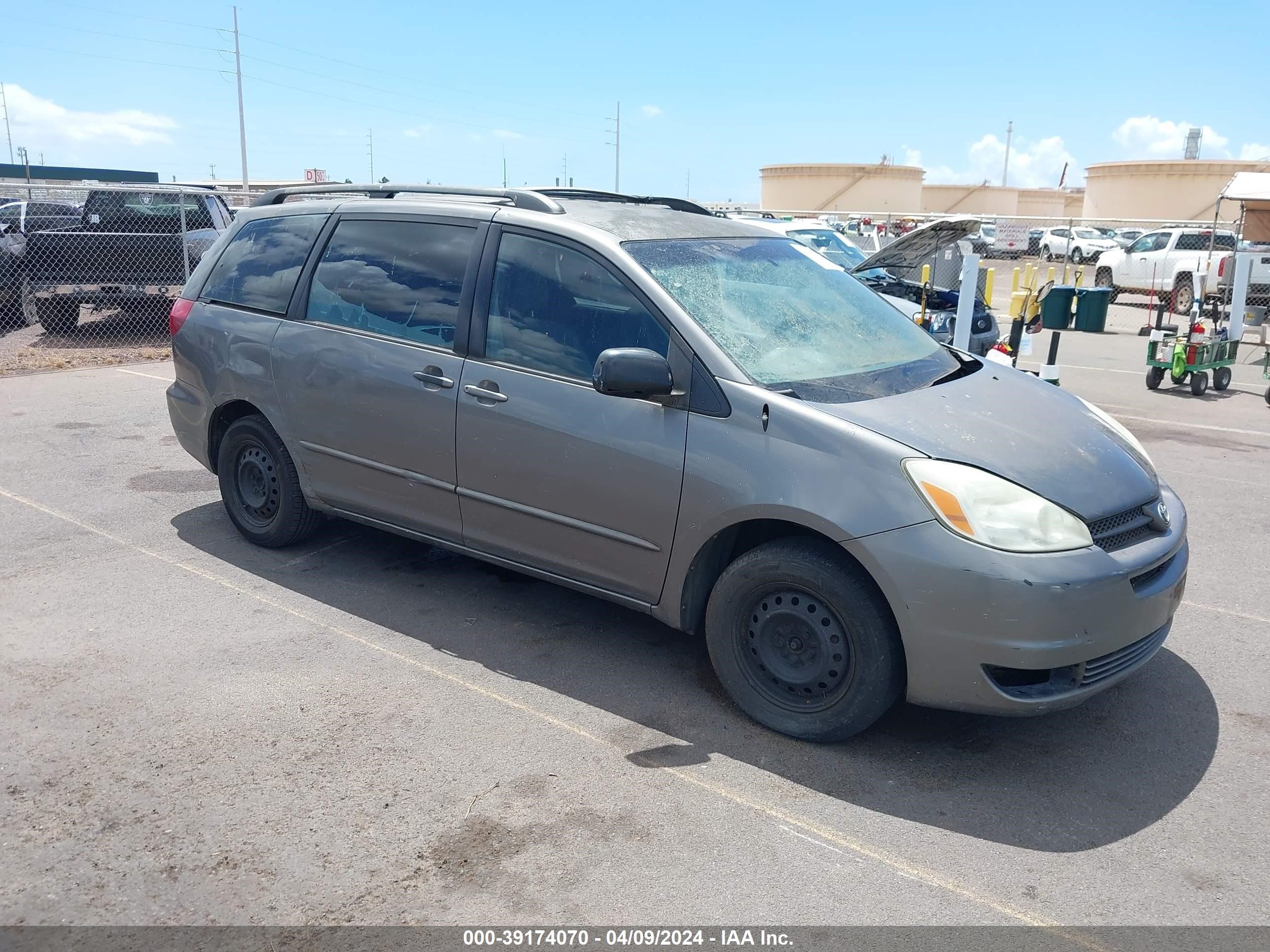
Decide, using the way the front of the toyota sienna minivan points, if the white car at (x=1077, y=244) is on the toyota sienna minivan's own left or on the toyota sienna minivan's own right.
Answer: on the toyota sienna minivan's own left

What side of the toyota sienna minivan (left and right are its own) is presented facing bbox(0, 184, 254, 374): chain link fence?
back

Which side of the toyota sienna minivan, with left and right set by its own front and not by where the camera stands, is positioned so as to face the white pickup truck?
left

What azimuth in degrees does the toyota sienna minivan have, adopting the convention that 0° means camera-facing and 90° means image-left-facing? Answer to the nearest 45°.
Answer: approximately 315°

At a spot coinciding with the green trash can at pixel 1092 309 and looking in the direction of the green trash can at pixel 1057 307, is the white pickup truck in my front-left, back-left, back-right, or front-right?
back-right

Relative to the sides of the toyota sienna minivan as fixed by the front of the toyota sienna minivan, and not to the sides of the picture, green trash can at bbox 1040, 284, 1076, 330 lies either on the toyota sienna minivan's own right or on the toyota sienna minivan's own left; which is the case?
on the toyota sienna minivan's own left
